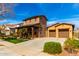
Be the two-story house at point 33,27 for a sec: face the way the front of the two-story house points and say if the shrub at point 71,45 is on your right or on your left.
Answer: on your left

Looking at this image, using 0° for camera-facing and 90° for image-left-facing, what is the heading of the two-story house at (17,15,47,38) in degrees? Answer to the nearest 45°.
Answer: approximately 45°
